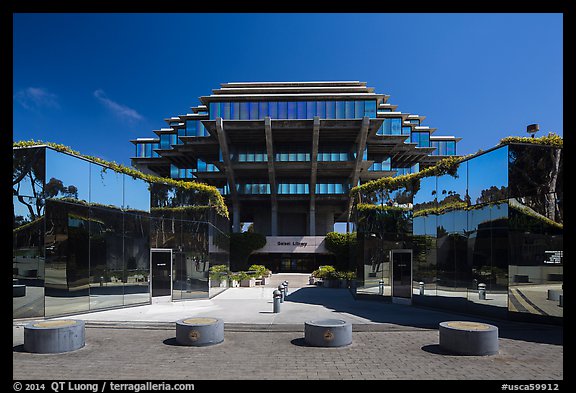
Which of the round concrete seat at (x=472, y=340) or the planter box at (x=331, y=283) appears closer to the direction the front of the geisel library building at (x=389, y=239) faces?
the round concrete seat

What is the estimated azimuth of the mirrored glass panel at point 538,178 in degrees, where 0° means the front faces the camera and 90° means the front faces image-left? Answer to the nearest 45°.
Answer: approximately 45°

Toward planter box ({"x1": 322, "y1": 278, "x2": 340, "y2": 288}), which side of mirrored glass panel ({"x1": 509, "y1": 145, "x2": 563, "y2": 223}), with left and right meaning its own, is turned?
right

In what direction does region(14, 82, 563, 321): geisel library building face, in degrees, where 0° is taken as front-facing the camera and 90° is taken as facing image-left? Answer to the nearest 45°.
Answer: approximately 0°

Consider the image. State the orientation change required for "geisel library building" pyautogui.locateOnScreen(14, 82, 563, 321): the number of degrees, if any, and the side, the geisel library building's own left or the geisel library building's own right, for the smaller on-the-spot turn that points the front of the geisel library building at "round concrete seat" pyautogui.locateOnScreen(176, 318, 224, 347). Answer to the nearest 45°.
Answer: approximately 45° to the geisel library building's own right

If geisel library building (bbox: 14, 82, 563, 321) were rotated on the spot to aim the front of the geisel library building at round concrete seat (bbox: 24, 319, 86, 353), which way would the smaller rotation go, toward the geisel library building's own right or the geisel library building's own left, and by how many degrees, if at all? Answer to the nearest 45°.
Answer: approximately 45° to the geisel library building's own right

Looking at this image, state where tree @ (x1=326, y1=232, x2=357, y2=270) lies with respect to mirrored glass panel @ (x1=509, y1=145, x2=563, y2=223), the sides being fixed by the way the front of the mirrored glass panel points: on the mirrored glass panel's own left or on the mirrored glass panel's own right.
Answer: on the mirrored glass panel's own right

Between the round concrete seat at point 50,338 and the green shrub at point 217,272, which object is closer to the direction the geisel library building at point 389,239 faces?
the round concrete seat

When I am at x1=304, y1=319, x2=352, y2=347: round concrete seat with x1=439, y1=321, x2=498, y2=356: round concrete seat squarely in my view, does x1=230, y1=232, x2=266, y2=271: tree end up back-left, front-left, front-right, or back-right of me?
back-left
